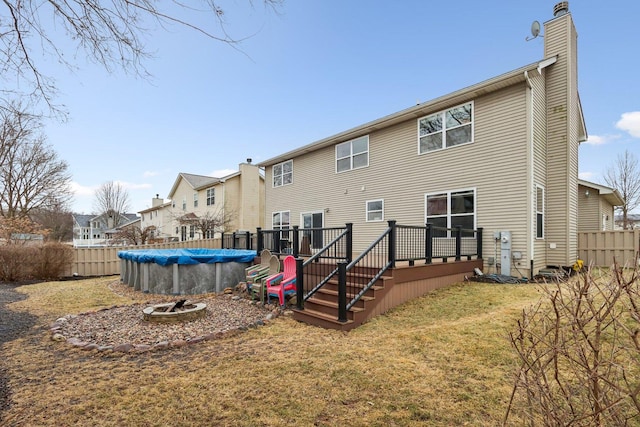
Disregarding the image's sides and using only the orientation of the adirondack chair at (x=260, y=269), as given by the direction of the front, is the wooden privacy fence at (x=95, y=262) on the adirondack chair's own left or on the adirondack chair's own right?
on the adirondack chair's own right

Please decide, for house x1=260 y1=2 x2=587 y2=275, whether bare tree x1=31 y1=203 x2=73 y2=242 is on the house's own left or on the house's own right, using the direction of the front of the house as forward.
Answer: on the house's own left

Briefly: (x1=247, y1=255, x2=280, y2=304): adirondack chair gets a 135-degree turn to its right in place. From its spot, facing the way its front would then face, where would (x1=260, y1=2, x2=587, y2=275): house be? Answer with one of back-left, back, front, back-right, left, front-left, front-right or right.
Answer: right

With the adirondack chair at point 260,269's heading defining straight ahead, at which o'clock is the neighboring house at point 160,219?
The neighboring house is roughly at 4 o'clock from the adirondack chair.

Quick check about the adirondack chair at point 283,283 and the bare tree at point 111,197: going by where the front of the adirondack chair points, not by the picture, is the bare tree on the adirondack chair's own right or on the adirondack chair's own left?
on the adirondack chair's own right

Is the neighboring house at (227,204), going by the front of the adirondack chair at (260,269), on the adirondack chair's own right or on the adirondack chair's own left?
on the adirondack chair's own right

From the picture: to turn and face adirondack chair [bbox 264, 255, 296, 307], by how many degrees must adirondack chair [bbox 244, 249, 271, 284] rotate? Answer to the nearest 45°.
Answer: approximately 45° to its left

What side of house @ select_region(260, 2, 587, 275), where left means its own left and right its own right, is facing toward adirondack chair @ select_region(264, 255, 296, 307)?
back
